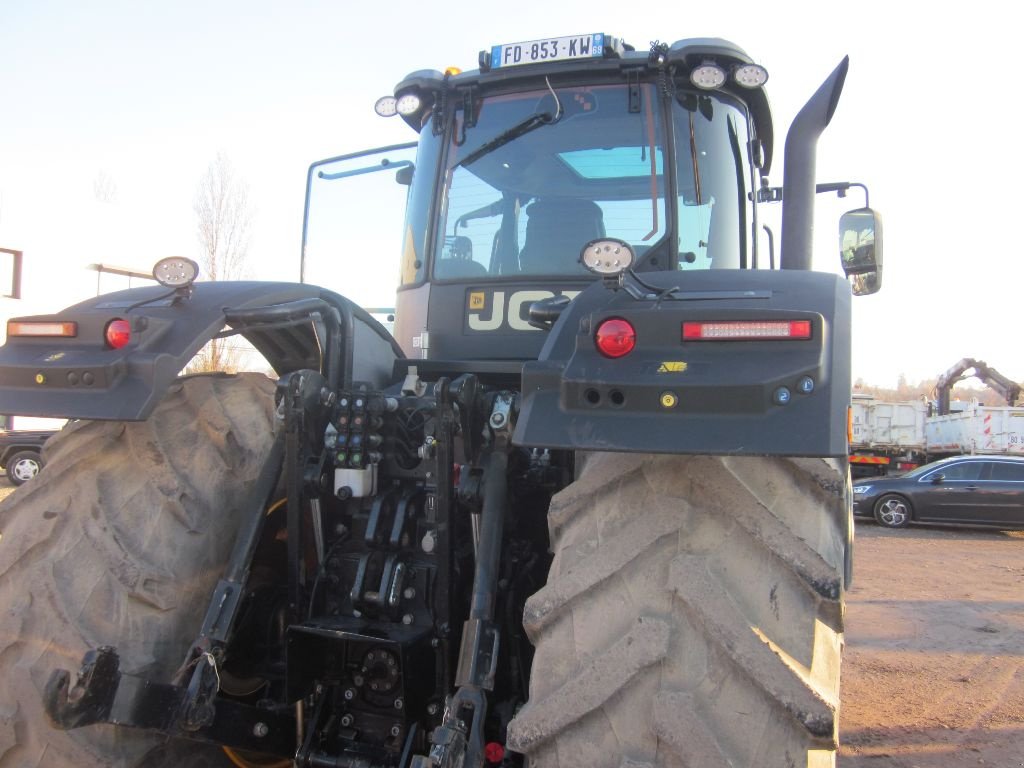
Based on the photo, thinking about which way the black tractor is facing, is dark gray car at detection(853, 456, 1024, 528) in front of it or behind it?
in front

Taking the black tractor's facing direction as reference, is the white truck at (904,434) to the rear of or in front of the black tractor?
in front

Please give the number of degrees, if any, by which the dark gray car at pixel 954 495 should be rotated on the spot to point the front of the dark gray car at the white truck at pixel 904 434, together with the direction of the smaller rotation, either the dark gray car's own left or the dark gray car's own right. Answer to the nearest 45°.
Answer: approximately 90° to the dark gray car's own right

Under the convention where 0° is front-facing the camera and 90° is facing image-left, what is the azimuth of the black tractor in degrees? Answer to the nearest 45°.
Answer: approximately 225°

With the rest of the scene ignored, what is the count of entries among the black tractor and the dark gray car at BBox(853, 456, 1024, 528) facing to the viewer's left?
1

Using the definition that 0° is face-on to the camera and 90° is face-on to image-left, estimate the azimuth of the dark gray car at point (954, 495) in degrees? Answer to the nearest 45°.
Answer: approximately 90°

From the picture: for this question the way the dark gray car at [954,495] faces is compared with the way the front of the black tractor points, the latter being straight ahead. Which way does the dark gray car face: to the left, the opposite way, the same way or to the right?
to the left

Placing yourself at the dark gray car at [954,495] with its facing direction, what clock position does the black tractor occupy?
The black tractor is roughly at 9 o'clock from the dark gray car.
